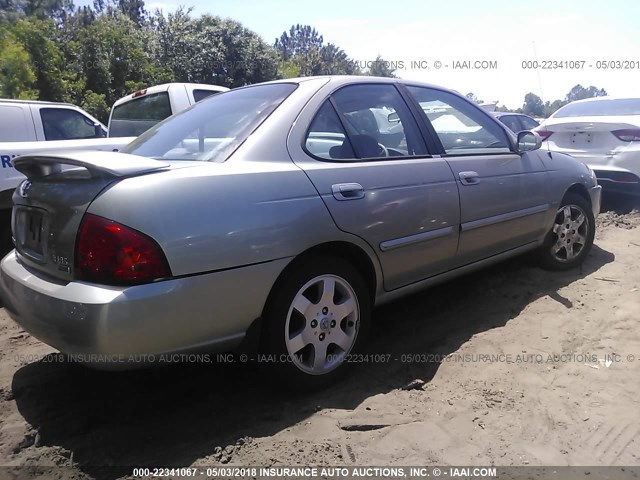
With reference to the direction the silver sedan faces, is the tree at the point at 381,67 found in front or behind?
in front

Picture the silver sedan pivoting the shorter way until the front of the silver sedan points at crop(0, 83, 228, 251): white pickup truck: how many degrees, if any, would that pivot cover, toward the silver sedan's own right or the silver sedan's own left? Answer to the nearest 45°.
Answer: approximately 90° to the silver sedan's own left

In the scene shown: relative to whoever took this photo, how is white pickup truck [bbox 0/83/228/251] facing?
facing away from the viewer and to the right of the viewer

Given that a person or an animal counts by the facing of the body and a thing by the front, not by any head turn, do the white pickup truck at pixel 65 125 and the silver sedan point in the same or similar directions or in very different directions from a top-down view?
same or similar directions

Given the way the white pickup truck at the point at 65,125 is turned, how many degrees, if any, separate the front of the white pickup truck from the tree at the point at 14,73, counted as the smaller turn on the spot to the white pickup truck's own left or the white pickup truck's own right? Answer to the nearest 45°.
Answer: approximately 45° to the white pickup truck's own left

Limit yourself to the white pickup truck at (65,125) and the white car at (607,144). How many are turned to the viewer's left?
0

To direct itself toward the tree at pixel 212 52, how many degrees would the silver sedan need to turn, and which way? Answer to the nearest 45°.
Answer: approximately 45° to its left

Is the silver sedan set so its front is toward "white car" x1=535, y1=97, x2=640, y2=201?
yes

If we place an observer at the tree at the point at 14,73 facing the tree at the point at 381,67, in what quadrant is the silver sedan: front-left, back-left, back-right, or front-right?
front-right

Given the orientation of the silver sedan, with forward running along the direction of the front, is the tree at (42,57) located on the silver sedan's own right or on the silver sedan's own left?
on the silver sedan's own left

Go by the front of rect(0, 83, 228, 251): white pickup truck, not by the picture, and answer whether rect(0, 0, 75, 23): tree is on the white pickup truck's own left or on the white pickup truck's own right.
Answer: on the white pickup truck's own left

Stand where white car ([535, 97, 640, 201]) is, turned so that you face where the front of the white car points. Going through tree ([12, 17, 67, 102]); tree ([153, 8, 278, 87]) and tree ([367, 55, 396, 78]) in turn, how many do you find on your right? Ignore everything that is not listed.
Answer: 0
